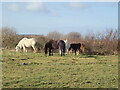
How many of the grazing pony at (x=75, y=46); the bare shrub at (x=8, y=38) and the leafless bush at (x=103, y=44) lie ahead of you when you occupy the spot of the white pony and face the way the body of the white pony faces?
1

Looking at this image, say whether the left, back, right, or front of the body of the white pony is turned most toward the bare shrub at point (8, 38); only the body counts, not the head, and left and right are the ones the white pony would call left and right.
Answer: front

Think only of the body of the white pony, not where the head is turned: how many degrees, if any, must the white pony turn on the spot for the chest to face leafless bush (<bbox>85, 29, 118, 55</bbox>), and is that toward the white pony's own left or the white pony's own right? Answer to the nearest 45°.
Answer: approximately 180°

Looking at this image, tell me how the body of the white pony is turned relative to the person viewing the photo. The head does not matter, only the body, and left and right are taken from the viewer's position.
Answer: facing to the left of the viewer
